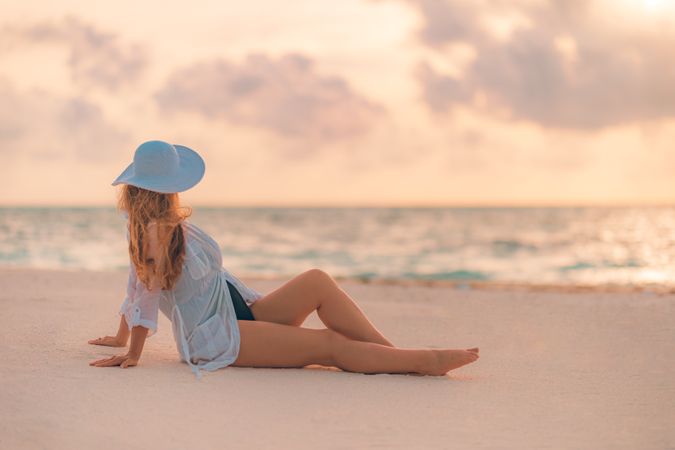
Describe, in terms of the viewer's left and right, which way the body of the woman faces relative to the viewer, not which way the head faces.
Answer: facing to the right of the viewer
